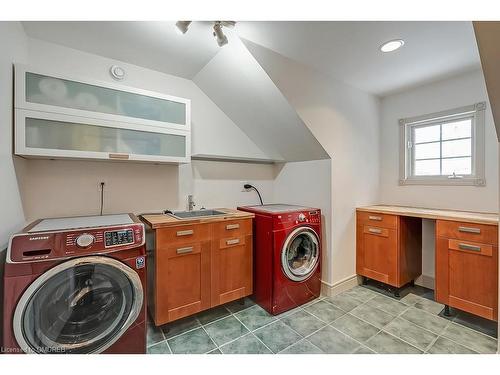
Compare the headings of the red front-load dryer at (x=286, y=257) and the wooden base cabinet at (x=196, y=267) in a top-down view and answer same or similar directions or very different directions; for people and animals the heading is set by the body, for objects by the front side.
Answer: same or similar directions

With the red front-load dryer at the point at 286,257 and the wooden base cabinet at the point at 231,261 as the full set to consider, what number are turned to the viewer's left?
0

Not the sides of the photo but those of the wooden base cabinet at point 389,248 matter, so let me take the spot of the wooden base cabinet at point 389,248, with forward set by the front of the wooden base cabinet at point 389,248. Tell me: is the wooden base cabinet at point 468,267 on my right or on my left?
on my left

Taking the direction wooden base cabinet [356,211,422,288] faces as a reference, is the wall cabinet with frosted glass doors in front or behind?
in front

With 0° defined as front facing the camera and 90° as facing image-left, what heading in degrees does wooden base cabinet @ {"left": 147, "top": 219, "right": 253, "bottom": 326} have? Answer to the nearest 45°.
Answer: approximately 315°

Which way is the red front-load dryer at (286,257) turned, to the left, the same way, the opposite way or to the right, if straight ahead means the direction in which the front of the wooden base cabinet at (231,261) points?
the same way

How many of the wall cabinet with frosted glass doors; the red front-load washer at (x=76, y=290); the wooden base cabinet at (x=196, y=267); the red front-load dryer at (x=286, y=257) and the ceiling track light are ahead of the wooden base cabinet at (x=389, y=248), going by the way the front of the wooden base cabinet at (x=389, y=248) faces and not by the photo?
5

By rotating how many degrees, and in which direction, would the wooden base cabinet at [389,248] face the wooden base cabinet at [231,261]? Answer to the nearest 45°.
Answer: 0° — it already faces it
